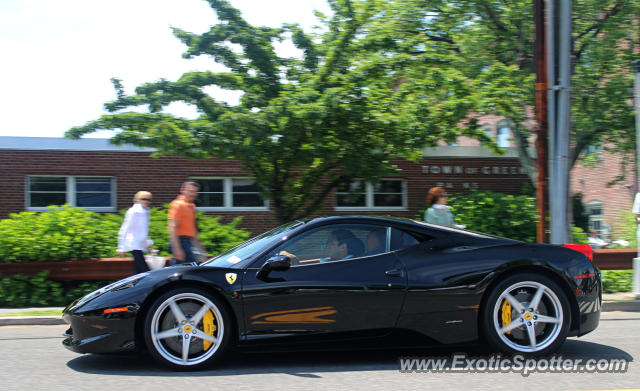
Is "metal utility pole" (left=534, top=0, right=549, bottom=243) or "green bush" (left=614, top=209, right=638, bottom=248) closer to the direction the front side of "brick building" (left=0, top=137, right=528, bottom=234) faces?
the metal utility pole

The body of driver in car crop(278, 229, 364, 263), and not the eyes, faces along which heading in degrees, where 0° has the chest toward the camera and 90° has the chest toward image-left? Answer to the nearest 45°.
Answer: approximately 90°

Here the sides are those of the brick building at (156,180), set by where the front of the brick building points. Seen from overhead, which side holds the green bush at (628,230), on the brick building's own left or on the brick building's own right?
on the brick building's own left

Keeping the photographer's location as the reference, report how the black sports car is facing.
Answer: facing to the left of the viewer

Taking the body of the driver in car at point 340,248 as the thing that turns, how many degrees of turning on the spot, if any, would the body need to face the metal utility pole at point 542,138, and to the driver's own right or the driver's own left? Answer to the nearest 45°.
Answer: approximately 135° to the driver's own right

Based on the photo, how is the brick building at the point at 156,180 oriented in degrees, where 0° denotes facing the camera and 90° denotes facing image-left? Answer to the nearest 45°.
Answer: approximately 0°

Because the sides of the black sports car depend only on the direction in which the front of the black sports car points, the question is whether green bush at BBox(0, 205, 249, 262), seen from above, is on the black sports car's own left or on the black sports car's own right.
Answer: on the black sports car's own right

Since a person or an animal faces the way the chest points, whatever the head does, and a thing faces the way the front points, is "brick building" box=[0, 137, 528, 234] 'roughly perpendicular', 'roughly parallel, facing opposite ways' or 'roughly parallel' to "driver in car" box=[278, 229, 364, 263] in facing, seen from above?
roughly perpendicular

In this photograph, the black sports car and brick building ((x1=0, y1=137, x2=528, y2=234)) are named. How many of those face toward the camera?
1

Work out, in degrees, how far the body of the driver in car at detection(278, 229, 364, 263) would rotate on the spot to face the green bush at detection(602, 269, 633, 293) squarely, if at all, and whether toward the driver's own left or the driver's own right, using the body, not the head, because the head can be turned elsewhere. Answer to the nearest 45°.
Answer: approximately 135° to the driver's own right

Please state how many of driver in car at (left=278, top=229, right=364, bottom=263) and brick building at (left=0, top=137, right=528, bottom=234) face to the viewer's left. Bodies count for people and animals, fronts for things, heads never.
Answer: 1
